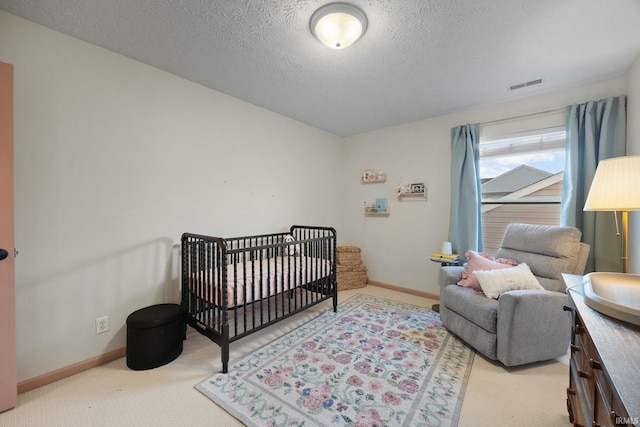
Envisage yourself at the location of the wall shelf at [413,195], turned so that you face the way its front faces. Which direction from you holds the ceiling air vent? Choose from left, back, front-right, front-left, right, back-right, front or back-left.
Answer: left

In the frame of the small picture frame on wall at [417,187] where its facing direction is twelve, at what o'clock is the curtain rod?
The curtain rod is roughly at 8 o'clock from the small picture frame on wall.

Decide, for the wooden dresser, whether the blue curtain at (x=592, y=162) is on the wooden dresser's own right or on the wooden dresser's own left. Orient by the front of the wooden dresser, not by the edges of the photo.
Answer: on the wooden dresser's own right

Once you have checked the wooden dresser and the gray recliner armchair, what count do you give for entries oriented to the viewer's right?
0

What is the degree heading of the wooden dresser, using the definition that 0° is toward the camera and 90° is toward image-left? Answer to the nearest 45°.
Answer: approximately 90°

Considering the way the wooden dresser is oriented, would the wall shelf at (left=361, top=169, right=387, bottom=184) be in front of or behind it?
in front

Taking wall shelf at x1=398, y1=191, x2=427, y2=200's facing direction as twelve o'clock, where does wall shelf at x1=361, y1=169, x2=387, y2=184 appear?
wall shelf at x1=361, y1=169, x2=387, y2=184 is roughly at 2 o'clock from wall shelf at x1=398, y1=191, x2=427, y2=200.

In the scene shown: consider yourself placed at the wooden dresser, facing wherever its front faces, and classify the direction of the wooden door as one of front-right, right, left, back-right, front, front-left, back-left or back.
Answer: front-left

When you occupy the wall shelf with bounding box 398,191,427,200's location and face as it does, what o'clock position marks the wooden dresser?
The wooden dresser is roughly at 10 o'clock from the wall shelf.

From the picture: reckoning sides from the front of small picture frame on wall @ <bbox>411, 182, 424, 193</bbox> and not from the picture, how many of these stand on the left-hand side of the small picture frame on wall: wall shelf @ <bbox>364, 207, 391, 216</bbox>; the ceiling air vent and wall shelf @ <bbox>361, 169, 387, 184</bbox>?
1

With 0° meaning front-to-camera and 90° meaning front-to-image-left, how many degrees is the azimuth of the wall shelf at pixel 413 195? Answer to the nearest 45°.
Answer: approximately 45°

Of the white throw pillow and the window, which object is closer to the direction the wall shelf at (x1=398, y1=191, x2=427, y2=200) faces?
the white throw pillow

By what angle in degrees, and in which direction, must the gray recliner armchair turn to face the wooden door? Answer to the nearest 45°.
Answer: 0° — it already faces it
